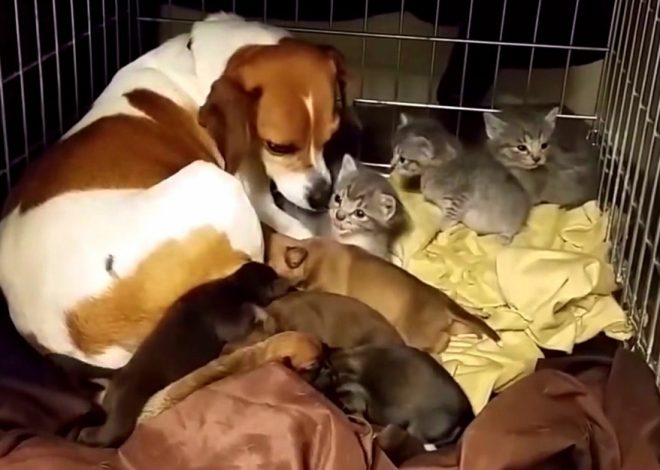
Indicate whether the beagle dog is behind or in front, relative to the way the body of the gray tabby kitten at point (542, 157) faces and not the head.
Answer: in front

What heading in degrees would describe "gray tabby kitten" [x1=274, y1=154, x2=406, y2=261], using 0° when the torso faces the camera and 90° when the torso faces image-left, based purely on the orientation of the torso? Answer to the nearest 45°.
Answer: approximately 45°

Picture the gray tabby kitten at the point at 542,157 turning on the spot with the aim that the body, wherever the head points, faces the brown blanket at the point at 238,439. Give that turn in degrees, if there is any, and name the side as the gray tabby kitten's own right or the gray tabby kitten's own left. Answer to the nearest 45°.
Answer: approximately 45° to the gray tabby kitten's own left

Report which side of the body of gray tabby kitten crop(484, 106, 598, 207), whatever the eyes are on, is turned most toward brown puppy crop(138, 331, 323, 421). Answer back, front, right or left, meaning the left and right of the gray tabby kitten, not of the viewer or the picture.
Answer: front

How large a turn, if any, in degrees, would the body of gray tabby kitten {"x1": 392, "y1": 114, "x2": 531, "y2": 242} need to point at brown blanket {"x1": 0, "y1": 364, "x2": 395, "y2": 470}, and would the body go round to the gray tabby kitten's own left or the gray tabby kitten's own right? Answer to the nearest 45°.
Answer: approximately 90° to the gray tabby kitten's own left

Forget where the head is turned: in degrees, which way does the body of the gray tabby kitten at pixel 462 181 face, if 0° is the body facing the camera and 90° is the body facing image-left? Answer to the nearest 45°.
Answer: approximately 90°
